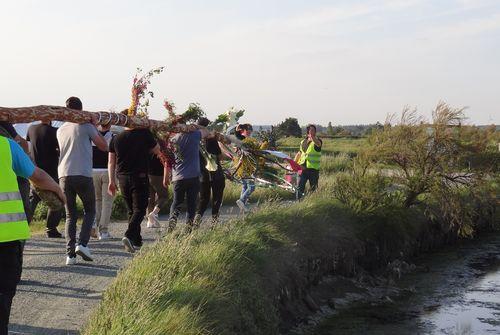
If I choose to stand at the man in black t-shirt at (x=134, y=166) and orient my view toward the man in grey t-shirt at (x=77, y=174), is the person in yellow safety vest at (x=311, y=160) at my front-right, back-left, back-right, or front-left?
back-right

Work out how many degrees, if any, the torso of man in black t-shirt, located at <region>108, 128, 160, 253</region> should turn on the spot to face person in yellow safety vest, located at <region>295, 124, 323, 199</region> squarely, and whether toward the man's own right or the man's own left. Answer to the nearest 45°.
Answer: approximately 45° to the man's own right

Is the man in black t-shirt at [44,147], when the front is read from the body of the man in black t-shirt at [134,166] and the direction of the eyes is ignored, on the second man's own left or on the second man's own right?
on the second man's own left

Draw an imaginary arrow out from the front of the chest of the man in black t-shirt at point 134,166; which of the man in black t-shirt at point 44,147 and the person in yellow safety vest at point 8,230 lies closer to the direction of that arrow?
the man in black t-shirt

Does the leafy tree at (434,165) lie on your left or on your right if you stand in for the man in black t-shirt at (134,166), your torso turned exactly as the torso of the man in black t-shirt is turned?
on your right

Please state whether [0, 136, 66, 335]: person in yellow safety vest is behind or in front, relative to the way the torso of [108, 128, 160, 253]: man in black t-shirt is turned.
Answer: behind

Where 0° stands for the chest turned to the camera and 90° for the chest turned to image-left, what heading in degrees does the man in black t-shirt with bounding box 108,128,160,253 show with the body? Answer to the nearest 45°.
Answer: approximately 180°
